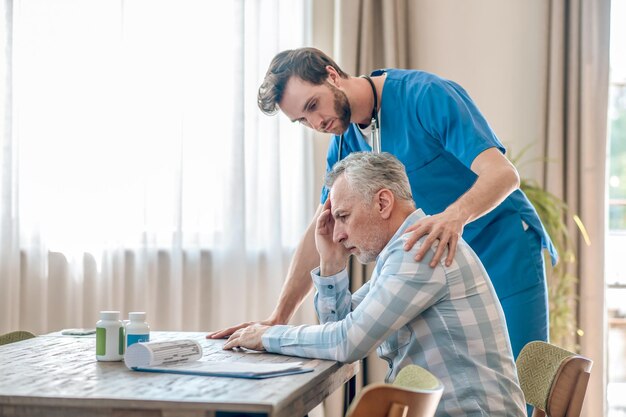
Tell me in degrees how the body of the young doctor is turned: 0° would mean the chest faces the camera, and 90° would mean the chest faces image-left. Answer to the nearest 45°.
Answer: approximately 45°

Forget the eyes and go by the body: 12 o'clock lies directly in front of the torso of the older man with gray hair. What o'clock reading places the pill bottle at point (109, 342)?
The pill bottle is roughly at 12 o'clock from the older man with gray hair.

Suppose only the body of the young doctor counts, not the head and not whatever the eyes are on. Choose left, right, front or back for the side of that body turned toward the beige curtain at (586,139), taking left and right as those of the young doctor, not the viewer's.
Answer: back

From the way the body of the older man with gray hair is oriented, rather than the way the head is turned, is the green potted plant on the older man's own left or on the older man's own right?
on the older man's own right

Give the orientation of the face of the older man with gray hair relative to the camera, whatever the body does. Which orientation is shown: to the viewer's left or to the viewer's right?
to the viewer's left

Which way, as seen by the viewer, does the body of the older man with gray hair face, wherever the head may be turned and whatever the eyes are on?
to the viewer's left
